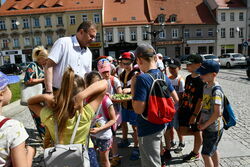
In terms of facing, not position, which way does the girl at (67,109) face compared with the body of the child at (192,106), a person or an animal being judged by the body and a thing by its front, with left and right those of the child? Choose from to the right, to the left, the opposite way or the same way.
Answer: to the right

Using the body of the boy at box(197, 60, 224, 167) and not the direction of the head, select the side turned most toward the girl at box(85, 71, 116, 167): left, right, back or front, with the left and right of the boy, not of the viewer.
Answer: front

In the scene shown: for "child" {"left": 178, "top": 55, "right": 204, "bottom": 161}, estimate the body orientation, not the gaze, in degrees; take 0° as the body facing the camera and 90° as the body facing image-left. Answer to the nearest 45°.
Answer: approximately 45°

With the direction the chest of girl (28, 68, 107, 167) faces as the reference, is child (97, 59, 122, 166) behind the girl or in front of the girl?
in front

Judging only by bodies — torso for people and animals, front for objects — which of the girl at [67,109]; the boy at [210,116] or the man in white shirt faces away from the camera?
the girl

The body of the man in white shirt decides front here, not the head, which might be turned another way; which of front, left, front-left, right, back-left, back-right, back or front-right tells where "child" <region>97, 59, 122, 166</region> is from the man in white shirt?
left

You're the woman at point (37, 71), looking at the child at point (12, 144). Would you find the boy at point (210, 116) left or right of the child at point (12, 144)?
left

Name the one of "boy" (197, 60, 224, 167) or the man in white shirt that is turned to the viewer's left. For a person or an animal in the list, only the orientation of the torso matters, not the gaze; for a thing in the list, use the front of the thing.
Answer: the boy

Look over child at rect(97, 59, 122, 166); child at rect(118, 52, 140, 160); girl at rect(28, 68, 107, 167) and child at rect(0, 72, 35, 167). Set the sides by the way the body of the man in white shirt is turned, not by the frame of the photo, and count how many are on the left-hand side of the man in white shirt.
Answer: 2

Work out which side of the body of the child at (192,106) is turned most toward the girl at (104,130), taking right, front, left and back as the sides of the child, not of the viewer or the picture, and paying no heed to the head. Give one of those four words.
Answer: front

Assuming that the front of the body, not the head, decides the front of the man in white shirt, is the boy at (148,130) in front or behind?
in front

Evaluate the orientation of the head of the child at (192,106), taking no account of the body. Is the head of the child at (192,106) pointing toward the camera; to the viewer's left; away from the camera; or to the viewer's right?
to the viewer's left

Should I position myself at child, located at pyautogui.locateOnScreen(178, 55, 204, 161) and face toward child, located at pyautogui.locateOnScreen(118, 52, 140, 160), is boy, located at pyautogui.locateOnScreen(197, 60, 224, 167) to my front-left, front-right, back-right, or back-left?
back-left

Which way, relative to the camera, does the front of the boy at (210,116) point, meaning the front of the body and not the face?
to the viewer's left

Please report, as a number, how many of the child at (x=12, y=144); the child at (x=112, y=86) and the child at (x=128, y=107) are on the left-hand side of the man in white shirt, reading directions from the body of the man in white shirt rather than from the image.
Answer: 2

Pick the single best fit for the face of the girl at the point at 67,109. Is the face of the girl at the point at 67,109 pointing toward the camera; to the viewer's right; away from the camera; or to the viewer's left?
away from the camera

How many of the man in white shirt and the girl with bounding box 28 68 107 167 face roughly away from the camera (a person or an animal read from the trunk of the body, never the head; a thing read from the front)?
1

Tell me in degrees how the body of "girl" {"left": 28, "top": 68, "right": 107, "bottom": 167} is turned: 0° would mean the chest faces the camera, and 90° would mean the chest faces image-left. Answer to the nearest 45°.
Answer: approximately 180°
